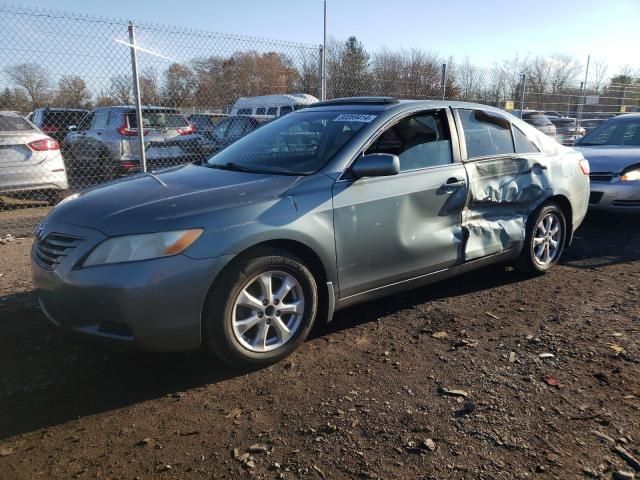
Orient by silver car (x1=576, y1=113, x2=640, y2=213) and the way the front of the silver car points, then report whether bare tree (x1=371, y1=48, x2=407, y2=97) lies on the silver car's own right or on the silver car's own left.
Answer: on the silver car's own right

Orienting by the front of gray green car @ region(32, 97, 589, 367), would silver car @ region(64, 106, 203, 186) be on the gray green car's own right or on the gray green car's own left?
on the gray green car's own right

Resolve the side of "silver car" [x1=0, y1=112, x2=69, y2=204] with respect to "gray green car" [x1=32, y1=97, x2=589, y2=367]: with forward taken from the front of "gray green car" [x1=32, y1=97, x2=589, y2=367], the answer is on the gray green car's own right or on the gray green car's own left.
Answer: on the gray green car's own right

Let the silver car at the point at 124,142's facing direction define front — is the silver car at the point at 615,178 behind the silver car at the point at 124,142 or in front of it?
behind

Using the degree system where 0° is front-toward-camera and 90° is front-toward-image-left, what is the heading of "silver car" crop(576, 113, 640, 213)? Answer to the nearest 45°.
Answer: approximately 45°

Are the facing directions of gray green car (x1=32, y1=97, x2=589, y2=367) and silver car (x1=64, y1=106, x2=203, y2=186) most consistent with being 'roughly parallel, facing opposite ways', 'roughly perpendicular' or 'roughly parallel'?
roughly perpendicular

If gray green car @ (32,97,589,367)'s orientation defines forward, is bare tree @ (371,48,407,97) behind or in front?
behind

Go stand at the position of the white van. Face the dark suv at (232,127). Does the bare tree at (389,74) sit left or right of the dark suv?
left

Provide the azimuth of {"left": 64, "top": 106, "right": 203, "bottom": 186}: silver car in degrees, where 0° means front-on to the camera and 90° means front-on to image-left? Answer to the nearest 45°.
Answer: approximately 135°
